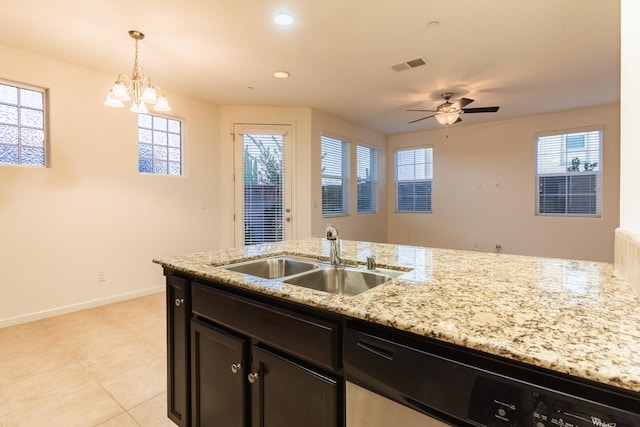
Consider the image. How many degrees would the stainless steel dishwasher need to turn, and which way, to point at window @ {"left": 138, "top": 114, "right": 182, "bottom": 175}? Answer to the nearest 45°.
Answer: approximately 90° to its right

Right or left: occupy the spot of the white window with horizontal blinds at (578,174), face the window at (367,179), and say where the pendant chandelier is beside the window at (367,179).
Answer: left

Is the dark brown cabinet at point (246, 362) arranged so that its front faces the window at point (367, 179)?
no

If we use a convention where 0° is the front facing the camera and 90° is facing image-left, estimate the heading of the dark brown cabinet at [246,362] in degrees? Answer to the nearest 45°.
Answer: approximately 45°

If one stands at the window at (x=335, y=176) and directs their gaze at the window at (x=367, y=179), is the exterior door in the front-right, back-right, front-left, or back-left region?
back-left

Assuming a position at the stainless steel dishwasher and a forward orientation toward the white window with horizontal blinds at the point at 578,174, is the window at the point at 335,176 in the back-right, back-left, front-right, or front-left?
front-left

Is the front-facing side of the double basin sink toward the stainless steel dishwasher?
no

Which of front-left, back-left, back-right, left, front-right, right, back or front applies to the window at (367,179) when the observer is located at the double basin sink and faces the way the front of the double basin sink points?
back-right

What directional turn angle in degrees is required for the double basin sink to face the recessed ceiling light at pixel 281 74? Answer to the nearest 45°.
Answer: approximately 135° to its right

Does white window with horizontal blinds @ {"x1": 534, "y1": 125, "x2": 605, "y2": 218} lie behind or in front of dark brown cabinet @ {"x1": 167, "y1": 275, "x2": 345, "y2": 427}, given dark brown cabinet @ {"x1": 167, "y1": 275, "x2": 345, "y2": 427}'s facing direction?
behind

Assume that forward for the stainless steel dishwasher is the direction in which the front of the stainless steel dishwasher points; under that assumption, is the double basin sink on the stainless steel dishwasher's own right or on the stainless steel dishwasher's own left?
on the stainless steel dishwasher's own right

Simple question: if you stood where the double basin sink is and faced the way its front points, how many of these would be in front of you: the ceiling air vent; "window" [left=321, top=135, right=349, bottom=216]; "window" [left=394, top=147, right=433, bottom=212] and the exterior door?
0

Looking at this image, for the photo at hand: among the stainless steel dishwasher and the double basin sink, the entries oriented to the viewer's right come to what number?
0

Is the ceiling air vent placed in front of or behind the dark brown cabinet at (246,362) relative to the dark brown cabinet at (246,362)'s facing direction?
behind

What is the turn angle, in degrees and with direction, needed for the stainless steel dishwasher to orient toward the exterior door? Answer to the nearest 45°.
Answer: approximately 90° to its right

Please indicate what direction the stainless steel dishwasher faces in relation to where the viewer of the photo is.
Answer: facing the viewer and to the left of the viewer

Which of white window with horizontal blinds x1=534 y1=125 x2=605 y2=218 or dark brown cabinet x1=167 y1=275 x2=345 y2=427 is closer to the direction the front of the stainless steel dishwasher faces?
the dark brown cabinet

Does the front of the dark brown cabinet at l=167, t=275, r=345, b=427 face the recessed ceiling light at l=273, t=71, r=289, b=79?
no
